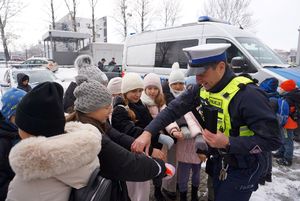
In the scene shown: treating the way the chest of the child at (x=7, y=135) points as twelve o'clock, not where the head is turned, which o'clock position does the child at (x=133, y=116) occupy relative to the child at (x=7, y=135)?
the child at (x=133, y=116) is roughly at 1 o'clock from the child at (x=7, y=135).

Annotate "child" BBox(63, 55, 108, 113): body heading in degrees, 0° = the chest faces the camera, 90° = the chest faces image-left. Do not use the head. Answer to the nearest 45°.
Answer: approximately 270°

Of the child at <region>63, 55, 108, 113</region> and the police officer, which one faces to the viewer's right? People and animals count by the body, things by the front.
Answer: the child

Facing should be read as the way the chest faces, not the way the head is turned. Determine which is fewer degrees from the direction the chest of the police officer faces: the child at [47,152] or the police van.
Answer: the child

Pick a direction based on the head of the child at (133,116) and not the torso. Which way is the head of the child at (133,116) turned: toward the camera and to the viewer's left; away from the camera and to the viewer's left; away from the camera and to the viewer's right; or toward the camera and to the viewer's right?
toward the camera and to the viewer's right

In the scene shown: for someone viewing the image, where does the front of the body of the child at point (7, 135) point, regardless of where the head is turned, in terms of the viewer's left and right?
facing away from the viewer and to the right of the viewer

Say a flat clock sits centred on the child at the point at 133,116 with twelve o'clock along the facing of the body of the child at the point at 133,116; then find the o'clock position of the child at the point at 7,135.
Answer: the child at the point at 7,135 is roughly at 3 o'clock from the child at the point at 133,116.

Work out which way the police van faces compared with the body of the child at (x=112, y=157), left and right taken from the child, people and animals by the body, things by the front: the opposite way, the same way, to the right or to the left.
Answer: to the right
